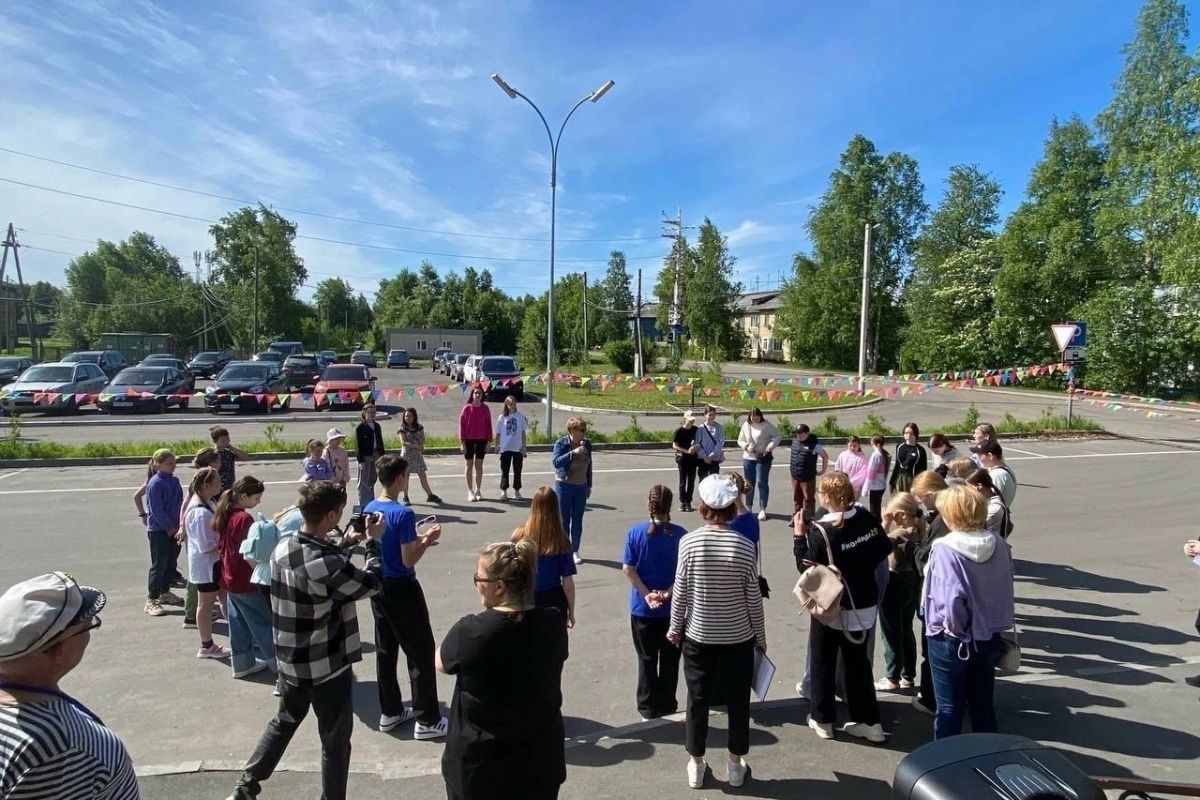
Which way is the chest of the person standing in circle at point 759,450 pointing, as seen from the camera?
toward the camera

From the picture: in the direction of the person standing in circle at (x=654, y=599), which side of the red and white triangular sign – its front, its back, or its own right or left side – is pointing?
front

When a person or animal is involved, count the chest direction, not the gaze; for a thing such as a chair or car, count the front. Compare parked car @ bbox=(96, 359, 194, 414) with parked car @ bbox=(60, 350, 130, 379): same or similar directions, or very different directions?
same or similar directions

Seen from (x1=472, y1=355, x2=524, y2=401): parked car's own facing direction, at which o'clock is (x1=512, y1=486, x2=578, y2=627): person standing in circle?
The person standing in circle is roughly at 12 o'clock from the parked car.

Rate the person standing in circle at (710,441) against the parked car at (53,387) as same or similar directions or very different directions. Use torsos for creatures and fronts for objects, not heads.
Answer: same or similar directions

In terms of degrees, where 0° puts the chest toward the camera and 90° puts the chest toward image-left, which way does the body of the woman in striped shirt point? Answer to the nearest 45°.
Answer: approximately 180°

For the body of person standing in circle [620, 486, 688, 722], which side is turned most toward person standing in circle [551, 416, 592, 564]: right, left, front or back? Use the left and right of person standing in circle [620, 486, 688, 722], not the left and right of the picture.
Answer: front

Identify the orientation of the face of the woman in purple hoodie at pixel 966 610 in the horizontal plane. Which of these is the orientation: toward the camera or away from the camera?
away from the camera

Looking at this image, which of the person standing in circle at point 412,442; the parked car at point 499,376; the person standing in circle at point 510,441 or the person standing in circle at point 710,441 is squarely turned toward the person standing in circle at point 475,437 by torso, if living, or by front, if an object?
the parked car

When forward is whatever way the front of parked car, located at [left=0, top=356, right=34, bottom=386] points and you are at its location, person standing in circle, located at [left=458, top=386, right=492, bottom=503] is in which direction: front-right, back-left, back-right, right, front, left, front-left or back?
front-left

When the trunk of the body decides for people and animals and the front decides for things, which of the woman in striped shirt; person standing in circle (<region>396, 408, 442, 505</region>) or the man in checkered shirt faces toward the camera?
the person standing in circle

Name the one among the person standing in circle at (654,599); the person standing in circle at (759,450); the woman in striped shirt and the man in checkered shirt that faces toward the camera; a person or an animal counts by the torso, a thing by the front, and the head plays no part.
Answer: the person standing in circle at (759,450)

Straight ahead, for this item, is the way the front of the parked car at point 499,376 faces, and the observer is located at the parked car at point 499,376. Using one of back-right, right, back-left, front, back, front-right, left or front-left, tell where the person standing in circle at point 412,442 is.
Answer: front

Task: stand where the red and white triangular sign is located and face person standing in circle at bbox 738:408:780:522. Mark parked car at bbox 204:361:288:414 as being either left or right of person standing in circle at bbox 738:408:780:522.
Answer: right

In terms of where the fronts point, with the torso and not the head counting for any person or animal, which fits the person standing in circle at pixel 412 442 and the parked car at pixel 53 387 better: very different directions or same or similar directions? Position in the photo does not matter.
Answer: same or similar directions

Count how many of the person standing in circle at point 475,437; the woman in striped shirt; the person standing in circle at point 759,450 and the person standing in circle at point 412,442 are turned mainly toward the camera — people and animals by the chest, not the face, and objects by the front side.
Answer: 3

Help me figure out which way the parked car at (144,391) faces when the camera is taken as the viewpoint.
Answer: facing the viewer and to the left of the viewer

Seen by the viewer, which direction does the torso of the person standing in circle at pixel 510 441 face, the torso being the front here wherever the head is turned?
toward the camera
